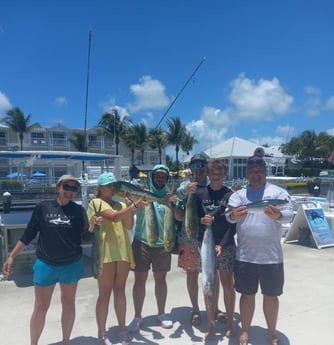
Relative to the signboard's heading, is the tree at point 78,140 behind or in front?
behind

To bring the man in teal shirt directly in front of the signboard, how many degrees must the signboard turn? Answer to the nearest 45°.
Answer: approximately 45° to its right

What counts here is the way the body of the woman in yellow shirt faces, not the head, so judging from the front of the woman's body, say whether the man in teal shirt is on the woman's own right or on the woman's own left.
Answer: on the woman's own left

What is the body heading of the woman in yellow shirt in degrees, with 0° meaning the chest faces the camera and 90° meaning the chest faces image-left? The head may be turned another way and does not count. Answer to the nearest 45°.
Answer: approximately 315°

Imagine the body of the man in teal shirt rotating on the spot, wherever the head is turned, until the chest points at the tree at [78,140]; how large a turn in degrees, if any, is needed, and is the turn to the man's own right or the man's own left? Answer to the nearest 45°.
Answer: approximately 180°

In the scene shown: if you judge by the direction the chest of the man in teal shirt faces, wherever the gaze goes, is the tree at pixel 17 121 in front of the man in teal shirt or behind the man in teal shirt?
behind
